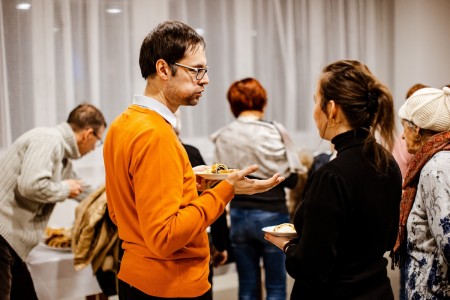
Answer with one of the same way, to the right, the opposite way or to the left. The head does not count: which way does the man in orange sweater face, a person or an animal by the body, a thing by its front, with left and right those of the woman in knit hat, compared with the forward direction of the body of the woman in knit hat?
the opposite way

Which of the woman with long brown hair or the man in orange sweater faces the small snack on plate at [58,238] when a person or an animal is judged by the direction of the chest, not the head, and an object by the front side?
the woman with long brown hair

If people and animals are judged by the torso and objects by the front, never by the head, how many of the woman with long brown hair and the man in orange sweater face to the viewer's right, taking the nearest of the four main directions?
1

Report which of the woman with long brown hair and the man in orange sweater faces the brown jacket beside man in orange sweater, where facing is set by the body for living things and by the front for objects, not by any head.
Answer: the woman with long brown hair

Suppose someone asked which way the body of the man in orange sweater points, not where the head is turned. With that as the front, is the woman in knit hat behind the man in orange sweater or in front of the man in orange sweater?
in front

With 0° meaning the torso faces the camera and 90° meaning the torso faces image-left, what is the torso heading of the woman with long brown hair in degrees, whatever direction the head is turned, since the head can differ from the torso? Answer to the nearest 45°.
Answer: approximately 135°

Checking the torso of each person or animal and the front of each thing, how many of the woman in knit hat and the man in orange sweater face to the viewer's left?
1

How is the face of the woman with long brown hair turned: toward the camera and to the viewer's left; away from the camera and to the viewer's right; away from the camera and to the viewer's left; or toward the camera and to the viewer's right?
away from the camera and to the viewer's left

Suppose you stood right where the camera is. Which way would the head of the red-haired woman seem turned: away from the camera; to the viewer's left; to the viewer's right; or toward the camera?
away from the camera

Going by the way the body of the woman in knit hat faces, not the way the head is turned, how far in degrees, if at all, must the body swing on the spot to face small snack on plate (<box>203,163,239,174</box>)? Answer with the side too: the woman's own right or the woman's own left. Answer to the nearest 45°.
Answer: approximately 45° to the woman's own left

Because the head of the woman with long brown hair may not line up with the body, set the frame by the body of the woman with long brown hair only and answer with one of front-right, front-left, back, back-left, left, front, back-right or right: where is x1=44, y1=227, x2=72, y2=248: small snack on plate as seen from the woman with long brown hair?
front

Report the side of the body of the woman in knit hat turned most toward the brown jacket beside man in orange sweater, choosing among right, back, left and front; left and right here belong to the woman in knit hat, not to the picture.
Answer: front

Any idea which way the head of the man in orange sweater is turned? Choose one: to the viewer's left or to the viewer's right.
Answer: to the viewer's right

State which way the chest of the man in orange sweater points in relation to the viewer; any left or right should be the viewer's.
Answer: facing to the right of the viewer

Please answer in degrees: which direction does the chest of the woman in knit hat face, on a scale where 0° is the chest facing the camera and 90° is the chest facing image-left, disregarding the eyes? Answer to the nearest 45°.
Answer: approximately 90°

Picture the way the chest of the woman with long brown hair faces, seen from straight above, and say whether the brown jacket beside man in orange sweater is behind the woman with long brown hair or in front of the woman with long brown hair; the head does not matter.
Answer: in front
